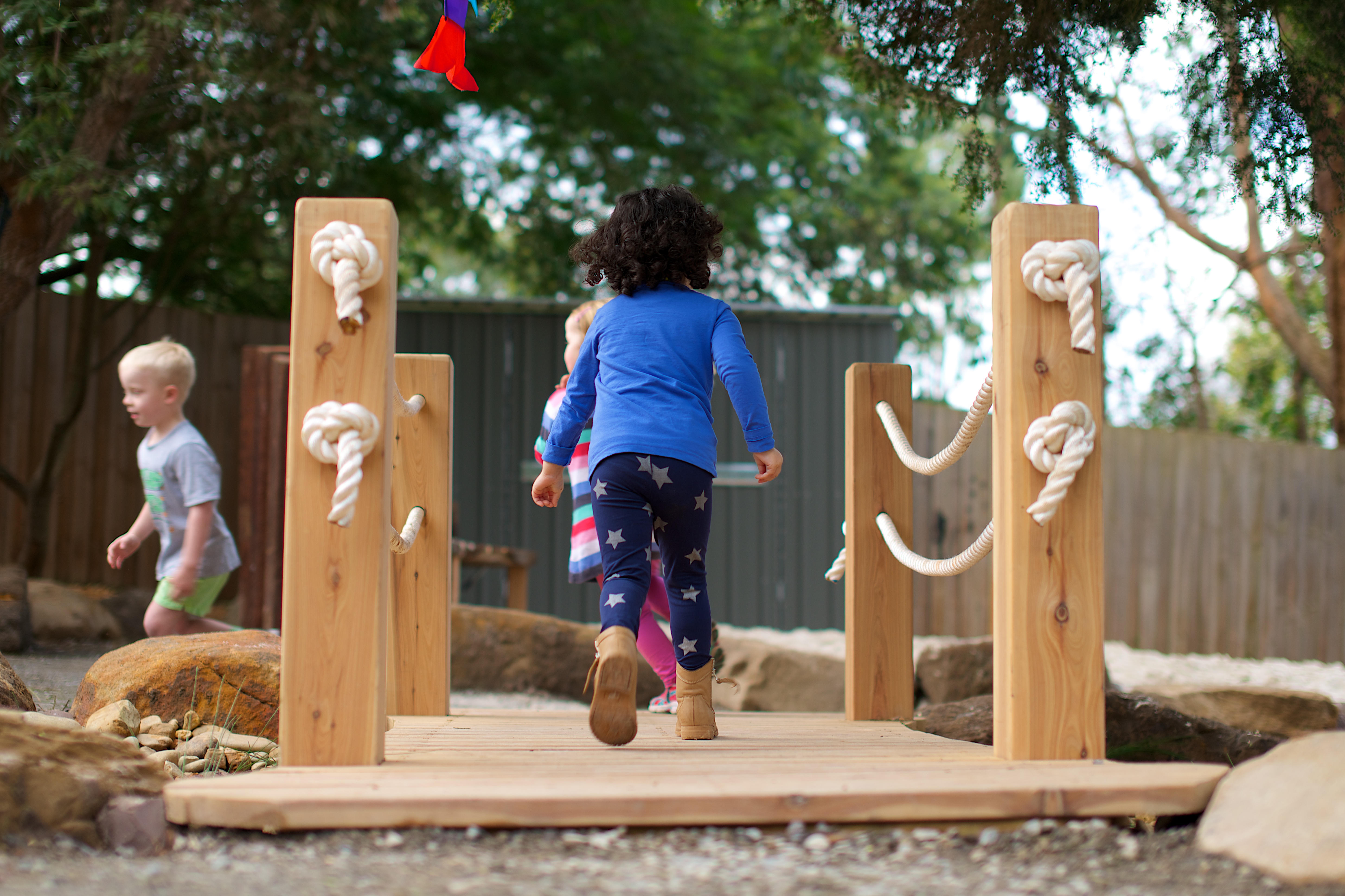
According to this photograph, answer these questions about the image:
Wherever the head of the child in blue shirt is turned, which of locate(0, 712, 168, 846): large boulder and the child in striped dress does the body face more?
the child in striped dress

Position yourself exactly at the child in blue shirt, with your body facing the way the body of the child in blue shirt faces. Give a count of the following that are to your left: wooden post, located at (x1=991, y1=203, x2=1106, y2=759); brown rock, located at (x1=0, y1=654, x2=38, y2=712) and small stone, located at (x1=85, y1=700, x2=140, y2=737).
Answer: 2

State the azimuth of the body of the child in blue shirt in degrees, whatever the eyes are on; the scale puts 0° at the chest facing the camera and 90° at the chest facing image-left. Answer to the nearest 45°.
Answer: approximately 180°

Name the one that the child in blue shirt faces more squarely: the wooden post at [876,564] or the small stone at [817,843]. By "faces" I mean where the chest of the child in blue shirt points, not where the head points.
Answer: the wooden post

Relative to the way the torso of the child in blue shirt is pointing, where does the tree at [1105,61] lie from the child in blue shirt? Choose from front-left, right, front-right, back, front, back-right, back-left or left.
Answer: front-right

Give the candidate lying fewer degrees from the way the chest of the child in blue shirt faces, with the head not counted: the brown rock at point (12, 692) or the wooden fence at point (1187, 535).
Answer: the wooden fence

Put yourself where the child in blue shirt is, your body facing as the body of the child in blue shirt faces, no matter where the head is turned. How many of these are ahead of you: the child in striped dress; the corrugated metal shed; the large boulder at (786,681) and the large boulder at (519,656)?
4

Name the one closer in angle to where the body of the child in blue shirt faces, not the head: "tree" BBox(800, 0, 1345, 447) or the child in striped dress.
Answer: the child in striped dress

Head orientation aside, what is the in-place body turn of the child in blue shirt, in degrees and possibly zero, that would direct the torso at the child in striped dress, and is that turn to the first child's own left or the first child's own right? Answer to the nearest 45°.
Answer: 0° — they already face them

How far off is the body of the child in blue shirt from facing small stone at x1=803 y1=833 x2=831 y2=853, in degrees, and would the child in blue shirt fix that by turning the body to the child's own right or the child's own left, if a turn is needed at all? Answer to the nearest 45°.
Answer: approximately 180°

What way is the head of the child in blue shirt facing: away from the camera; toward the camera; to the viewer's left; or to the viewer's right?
away from the camera

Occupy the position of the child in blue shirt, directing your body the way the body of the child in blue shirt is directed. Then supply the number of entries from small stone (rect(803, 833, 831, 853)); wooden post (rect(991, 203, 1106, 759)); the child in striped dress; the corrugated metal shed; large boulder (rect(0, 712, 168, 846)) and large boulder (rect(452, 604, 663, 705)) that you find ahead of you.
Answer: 3
